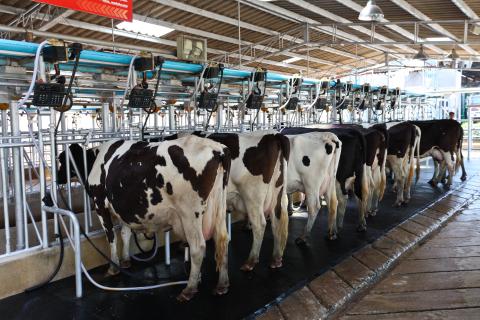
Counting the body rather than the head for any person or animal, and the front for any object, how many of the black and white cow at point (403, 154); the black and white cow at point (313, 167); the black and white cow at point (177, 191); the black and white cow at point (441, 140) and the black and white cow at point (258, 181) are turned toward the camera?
0

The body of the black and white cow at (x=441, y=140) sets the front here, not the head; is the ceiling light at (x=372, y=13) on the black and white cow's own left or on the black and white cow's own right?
on the black and white cow's own left

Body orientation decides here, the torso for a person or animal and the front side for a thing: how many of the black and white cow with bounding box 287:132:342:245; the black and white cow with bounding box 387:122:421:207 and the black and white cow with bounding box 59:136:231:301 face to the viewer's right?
0

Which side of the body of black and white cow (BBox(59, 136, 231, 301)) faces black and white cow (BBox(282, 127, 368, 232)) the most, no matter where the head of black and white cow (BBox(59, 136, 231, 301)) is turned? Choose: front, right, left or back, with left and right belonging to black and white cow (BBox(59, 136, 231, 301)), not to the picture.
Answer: right

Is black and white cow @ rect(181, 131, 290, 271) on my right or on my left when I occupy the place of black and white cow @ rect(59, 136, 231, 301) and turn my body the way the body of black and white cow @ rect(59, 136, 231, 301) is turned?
on my right

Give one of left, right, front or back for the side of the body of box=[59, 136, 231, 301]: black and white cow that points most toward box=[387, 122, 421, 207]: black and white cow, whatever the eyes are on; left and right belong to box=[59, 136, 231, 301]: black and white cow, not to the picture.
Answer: right

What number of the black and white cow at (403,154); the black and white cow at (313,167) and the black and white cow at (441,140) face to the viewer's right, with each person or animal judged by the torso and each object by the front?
0

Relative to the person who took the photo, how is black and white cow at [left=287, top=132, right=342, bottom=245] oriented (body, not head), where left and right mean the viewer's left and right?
facing away from the viewer and to the left of the viewer

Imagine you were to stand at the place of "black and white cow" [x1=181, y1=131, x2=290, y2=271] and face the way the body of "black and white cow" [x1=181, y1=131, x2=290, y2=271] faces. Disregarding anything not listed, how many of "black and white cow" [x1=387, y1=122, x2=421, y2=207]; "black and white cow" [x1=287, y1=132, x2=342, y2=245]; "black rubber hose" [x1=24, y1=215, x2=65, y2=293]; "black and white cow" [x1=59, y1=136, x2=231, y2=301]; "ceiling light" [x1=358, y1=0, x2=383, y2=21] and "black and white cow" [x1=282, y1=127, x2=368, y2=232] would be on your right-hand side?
4

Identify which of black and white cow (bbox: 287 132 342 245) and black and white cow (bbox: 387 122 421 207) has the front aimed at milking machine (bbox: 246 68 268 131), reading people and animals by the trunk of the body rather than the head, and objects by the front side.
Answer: black and white cow (bbox: 287 132 342 245)

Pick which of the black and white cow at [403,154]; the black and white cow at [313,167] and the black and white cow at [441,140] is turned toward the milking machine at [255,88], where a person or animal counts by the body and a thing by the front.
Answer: the black and white cow at [313,167]

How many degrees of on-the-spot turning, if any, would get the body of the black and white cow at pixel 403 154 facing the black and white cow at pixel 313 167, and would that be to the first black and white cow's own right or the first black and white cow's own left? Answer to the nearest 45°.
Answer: approximately 135° to the first black and white cow's own left

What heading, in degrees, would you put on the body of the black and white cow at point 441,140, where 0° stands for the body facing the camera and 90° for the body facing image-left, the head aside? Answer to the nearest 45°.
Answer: approximately 135°
